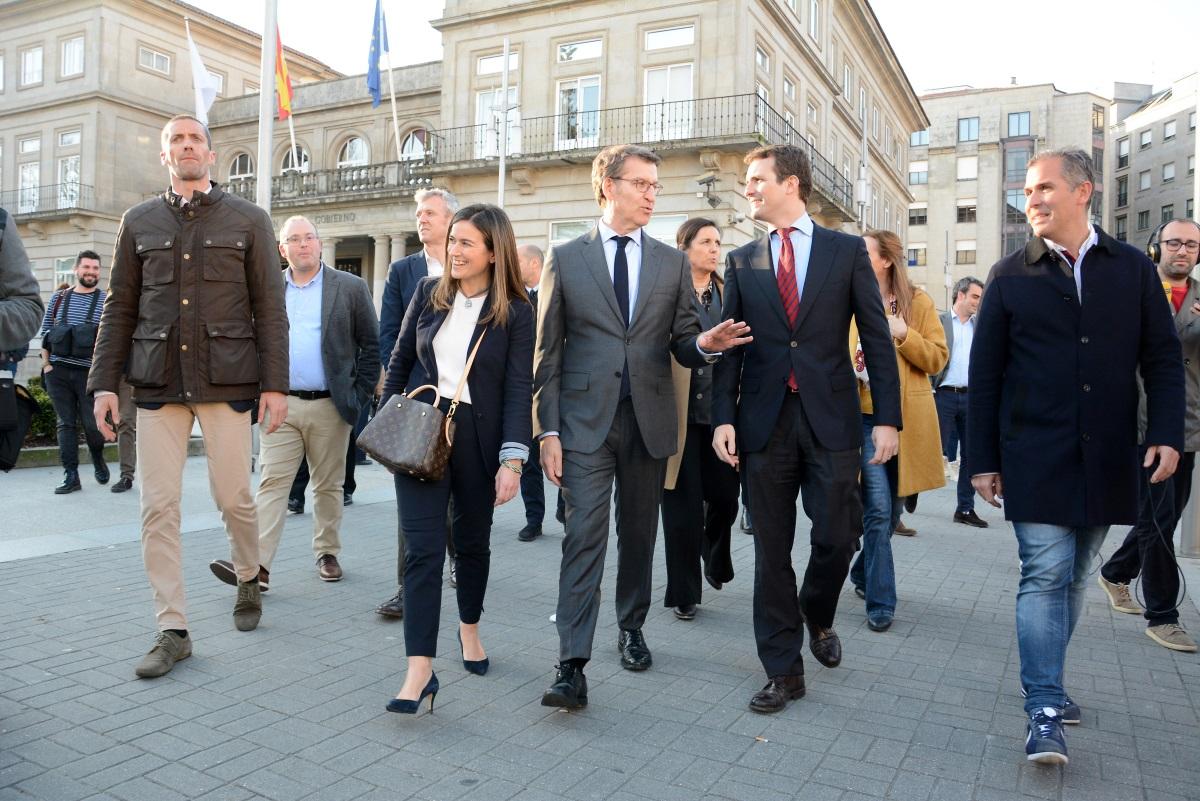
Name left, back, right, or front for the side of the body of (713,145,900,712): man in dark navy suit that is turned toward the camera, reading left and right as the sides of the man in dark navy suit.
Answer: front

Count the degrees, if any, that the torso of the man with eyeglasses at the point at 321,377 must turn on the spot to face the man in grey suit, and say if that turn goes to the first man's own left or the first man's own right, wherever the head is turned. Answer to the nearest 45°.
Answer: approximately 45° to the first man's own left

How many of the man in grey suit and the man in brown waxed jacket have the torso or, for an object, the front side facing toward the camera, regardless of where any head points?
2

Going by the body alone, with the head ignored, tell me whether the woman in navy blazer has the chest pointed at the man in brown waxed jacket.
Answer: no

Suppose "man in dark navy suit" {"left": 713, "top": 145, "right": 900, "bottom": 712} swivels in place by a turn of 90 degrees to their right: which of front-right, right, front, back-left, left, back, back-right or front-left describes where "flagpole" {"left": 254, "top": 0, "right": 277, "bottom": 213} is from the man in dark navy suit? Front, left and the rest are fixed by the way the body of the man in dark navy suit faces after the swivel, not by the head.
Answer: front-right

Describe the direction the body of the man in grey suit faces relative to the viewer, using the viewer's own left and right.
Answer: facing the viewer

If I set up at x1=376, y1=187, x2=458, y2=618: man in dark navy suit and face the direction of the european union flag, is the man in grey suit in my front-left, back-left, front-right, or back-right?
back-right

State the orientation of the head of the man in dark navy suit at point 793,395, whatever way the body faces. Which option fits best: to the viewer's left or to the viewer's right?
to the viewer's left

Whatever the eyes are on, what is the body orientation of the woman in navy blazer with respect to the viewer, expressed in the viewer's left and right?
facing the viewer and to the left of the viewer

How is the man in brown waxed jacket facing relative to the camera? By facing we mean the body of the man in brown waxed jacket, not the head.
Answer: toward the camera

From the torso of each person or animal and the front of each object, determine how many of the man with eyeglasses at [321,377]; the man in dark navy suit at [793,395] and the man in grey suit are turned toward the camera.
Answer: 3

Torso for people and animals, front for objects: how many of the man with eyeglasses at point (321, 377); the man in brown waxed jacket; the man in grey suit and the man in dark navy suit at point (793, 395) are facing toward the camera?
4

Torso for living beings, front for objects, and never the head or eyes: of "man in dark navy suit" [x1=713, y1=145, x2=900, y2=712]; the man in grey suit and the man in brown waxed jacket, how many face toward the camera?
3

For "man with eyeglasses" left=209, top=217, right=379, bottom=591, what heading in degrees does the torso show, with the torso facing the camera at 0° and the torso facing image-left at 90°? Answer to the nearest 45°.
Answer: approximately 0°

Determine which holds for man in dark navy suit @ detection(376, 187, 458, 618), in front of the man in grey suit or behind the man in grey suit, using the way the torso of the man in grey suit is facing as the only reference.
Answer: behind

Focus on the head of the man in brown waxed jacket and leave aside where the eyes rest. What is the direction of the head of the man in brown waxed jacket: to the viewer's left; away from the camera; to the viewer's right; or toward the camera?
toward the camera

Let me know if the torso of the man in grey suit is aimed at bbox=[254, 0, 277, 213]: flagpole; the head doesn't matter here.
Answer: no
